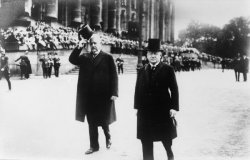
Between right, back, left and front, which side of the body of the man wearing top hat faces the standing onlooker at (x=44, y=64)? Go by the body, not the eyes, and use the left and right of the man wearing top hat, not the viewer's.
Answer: back

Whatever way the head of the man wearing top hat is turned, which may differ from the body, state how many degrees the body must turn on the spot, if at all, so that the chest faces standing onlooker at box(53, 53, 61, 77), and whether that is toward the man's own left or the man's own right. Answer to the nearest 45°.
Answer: approximately 180°

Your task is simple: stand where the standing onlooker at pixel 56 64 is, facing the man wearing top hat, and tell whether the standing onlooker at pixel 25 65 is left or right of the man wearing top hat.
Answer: right

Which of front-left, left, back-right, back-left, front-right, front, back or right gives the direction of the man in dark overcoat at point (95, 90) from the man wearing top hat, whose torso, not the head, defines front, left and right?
back-right

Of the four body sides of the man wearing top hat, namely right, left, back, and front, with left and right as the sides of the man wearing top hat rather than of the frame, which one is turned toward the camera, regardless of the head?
front

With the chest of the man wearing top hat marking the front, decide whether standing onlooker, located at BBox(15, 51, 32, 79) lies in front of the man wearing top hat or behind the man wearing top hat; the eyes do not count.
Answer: behind
